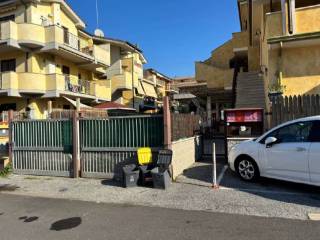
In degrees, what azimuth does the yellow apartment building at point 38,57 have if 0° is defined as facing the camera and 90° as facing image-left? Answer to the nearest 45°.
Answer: approximately 315°

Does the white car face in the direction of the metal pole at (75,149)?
yes

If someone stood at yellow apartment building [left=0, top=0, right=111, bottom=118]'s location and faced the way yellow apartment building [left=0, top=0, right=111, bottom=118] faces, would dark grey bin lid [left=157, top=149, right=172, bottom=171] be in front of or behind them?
in front

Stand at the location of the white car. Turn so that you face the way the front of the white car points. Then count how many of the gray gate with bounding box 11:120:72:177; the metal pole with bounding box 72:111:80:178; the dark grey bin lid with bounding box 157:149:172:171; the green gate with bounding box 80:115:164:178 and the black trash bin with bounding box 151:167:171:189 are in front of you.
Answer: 5

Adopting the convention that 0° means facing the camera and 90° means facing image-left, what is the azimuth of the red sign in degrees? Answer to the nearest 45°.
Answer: approximately 0°

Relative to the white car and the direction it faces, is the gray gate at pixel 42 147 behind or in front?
in front

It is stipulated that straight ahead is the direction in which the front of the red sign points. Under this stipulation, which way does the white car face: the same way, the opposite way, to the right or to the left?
to the right

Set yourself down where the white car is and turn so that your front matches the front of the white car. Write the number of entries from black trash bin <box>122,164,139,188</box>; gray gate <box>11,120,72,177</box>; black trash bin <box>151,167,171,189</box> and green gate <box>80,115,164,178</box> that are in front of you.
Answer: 4

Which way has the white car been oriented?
to the viewer's left

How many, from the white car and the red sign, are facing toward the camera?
1

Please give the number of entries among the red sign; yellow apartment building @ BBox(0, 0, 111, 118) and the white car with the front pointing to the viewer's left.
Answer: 1

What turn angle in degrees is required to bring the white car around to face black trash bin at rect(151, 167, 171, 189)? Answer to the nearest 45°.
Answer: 0° — it already faces it
